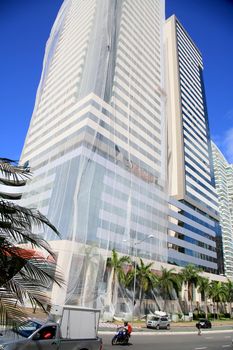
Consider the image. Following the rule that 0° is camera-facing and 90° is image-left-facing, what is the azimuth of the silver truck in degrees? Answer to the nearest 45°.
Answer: approximately 45°

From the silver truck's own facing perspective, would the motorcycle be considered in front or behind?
behind

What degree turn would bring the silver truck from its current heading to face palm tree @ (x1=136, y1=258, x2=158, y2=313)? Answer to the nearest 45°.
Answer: approximately 135° to its right

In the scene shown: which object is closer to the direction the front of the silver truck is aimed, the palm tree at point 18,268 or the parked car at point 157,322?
the palm tree

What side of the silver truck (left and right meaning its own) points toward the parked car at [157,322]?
back

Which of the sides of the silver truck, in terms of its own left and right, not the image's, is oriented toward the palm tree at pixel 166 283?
back

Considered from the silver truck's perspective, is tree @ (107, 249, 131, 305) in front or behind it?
behind
